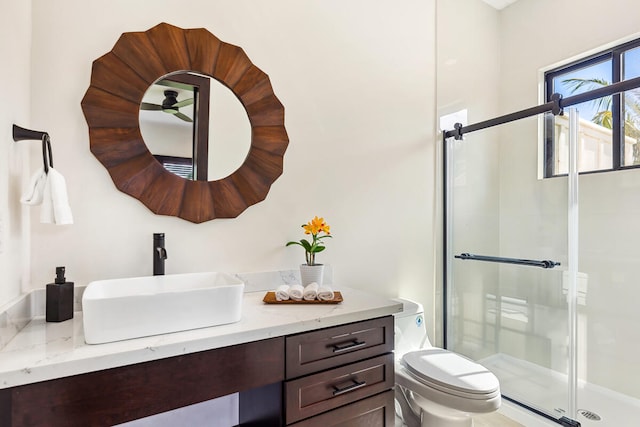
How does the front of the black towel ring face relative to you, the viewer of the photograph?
facing to the right of the viewer

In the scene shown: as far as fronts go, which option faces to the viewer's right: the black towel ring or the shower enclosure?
the black towel ring

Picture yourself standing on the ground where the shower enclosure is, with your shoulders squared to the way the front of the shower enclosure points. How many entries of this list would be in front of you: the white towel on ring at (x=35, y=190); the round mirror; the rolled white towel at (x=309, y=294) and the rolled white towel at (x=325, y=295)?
4

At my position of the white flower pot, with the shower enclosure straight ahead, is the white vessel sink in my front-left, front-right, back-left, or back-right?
back-right

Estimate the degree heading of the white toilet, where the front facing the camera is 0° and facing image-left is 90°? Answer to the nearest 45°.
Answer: approximately 315°

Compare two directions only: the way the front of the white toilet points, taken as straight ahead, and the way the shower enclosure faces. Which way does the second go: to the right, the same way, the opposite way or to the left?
to the right

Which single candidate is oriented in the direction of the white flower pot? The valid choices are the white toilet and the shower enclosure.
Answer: the shower enclosure

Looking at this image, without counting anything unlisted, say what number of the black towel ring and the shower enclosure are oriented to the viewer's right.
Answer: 1
